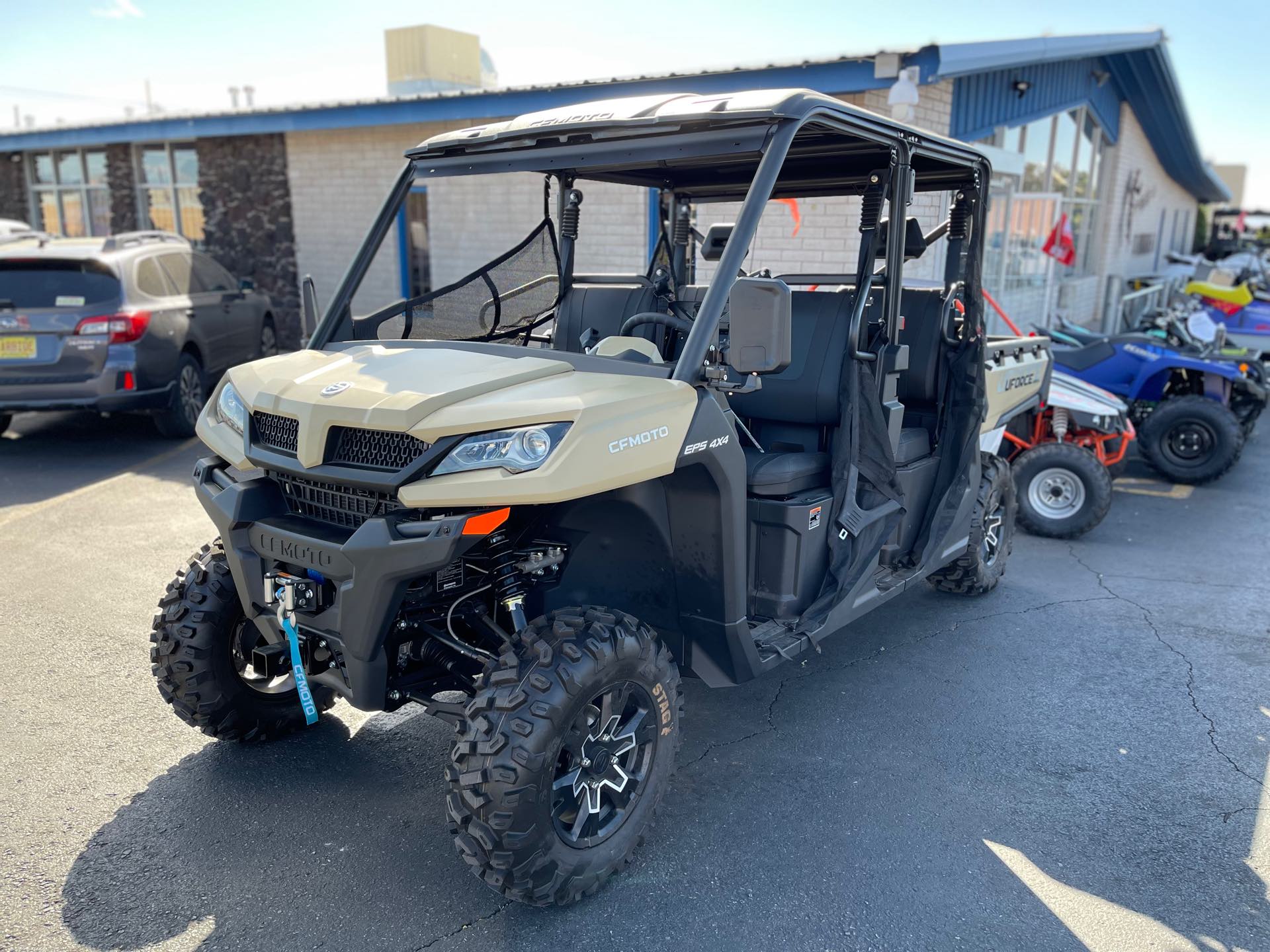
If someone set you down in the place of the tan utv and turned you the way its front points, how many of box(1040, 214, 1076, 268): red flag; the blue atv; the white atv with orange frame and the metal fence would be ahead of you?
0

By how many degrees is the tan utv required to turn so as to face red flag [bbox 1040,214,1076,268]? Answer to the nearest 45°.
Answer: approximately 180°

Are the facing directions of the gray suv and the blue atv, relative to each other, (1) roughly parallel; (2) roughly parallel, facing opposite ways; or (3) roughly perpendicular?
roughly perpendicular

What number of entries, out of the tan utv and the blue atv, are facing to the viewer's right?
1

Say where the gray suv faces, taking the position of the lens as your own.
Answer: facing away from the viewer and to the right of the viewer

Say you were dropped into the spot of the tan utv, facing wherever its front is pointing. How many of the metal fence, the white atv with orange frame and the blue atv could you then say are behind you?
3

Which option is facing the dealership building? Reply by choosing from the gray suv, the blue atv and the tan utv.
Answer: the gray suv

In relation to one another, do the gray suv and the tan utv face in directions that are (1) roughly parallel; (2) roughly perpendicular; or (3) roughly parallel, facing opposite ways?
roughly parallel, facing opposite ways

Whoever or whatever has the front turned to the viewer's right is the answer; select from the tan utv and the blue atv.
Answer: the blue atv

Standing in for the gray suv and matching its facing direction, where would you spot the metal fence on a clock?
The metal fence is roughly at 1 o'clock from the gray suv.

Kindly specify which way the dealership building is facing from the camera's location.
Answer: facing the viewer and to the right of the viewer

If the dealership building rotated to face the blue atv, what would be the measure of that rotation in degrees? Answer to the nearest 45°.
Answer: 0° — it already faces it

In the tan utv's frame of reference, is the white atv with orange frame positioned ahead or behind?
behind

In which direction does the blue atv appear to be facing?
to the viewer's right

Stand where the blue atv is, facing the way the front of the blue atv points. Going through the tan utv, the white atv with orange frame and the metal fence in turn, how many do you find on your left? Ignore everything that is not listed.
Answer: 1

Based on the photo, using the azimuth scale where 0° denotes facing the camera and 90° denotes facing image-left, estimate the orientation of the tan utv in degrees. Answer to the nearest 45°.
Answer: approximately 45°

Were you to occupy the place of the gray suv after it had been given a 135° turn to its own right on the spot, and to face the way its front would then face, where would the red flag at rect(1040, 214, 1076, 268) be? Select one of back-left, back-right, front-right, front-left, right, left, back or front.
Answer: left

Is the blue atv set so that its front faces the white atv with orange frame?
no

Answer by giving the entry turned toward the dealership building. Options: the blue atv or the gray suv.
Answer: the gray suv

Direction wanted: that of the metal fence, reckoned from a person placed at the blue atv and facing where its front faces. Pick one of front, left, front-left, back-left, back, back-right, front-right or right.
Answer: left
